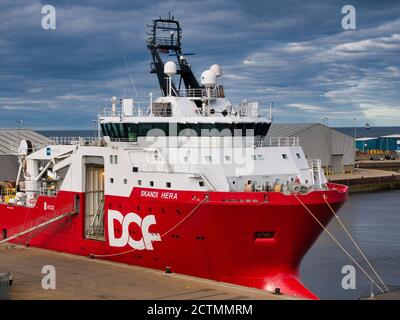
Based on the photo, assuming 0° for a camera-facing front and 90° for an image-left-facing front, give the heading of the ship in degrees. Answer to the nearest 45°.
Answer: approximately 315°
